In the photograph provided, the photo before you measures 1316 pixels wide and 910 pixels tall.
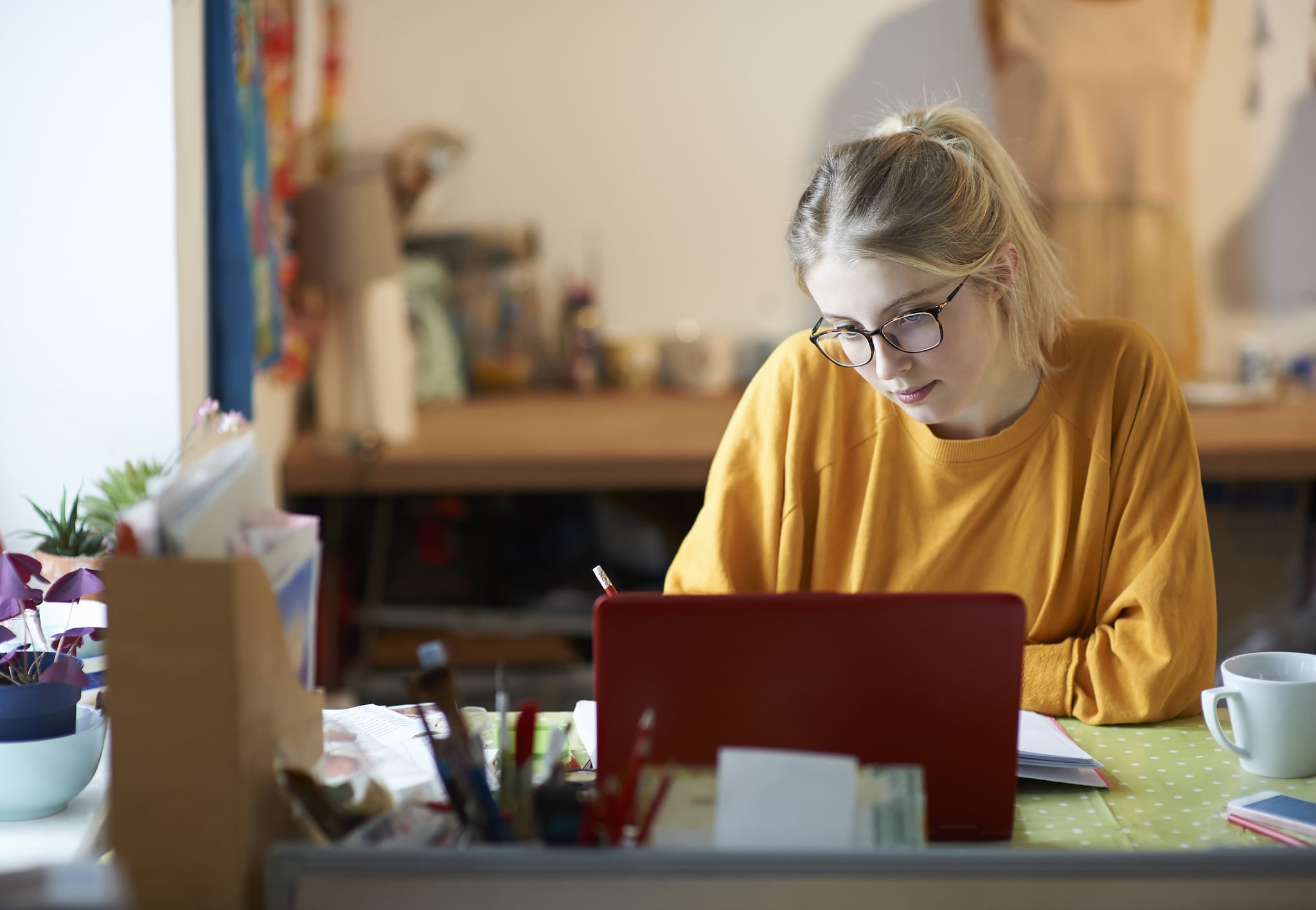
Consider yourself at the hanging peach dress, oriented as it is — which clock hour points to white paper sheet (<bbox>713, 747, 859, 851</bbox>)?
The white paper sheet is roughly at 12 o'clock from the hanging peach dress.

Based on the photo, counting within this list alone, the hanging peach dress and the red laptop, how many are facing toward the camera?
1

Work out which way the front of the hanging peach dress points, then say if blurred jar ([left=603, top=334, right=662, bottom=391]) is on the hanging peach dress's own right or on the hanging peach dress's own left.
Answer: on the hanging peach dress's own right

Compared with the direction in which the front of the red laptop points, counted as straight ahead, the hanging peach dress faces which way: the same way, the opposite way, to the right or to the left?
the opposite way

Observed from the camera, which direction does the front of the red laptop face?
facing away from the viewer
